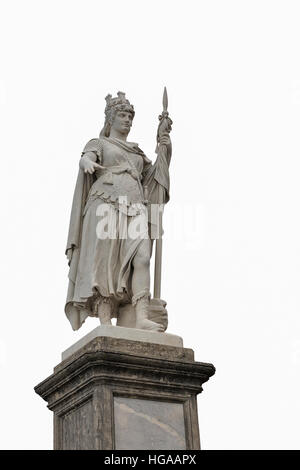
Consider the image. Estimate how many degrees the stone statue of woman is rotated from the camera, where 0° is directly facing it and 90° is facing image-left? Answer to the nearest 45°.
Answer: approximately 315°
